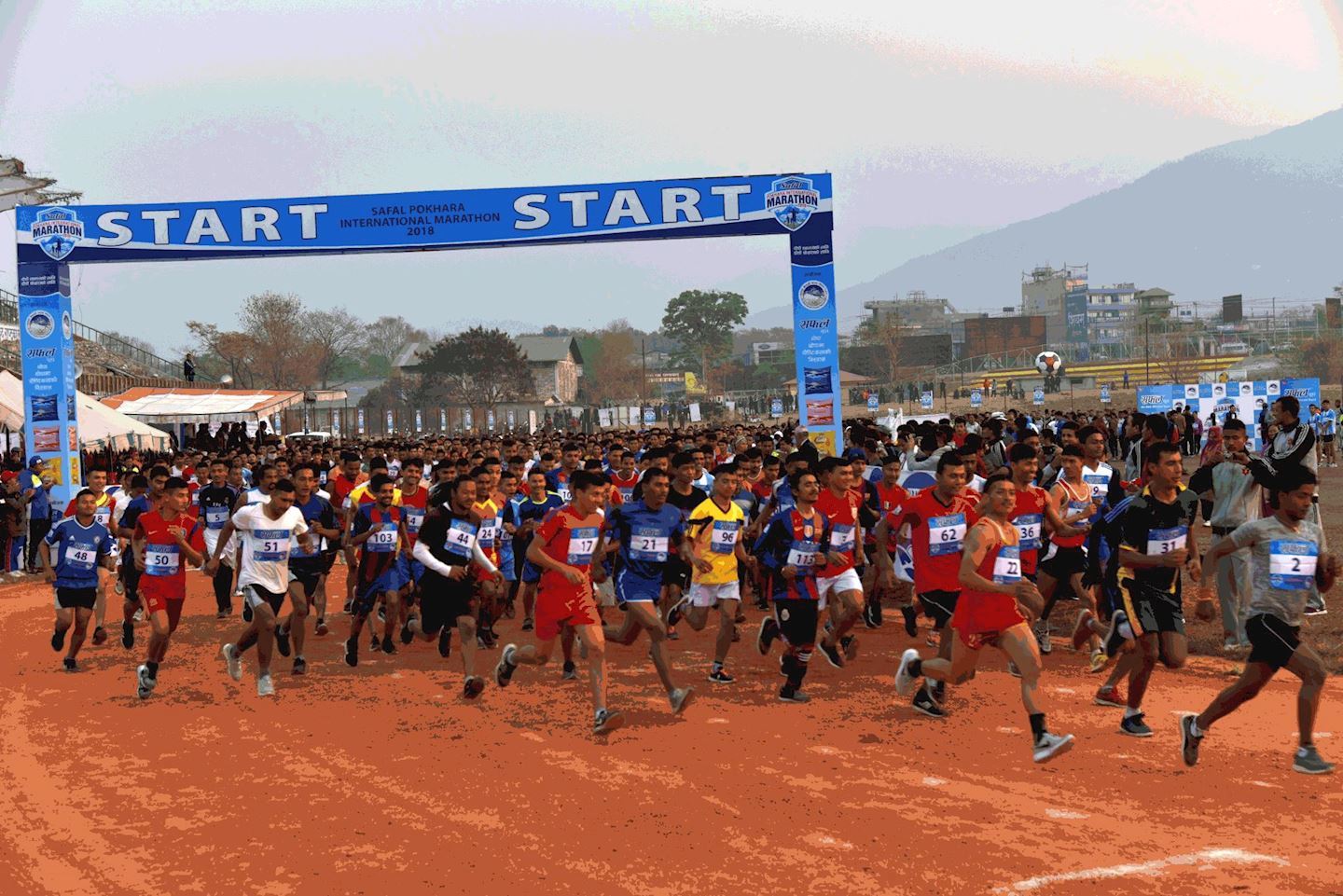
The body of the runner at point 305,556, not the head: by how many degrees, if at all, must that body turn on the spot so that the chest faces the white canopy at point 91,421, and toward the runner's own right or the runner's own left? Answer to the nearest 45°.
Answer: approximately 180°

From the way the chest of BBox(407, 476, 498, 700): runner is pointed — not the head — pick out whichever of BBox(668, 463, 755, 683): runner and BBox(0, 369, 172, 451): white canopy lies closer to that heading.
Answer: the runner

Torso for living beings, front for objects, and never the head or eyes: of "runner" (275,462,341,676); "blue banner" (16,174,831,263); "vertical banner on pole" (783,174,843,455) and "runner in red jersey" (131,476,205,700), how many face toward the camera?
4

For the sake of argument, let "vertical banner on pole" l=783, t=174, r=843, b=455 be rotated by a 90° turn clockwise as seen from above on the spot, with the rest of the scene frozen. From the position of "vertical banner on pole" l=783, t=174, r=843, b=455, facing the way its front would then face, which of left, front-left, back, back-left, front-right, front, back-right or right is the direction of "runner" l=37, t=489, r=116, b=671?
front-left

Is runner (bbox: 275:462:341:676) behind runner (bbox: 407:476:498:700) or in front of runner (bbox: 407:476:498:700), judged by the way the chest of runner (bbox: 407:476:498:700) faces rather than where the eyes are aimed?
behind

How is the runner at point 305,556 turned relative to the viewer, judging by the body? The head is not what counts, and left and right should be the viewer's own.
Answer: facing the viewer

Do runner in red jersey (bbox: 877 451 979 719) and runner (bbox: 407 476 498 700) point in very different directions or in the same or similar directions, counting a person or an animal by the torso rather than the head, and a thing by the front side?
same or similar directions

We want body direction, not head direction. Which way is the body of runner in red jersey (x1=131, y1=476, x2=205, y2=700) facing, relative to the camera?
toward the camera

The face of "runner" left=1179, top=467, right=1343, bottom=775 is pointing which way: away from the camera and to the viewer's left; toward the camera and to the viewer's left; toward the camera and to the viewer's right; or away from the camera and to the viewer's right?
toward the camera and to the viewer's right

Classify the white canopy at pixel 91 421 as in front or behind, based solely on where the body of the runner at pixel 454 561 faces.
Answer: behind

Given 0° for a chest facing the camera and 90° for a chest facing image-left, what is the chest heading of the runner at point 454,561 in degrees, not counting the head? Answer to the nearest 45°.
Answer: approximately 315°

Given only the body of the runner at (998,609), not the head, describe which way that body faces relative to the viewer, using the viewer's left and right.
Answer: facing the viewer and to the right of the viewer

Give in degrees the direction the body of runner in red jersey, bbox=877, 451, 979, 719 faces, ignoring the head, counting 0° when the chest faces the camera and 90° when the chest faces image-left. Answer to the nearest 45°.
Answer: approximately 315°

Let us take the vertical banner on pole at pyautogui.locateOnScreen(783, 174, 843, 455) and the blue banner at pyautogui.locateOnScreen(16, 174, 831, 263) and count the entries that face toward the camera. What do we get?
2

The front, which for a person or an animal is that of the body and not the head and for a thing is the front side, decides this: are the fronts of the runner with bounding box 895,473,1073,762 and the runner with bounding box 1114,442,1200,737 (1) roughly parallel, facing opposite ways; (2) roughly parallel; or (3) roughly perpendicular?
roughly parallel
